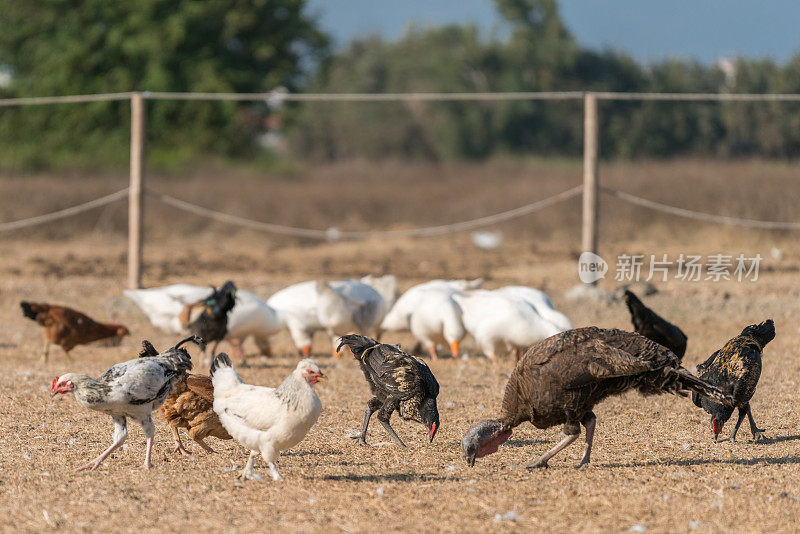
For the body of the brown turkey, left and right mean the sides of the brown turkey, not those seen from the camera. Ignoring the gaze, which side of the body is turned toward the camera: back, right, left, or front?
left

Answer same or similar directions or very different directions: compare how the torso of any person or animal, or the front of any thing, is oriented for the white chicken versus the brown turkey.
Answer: very different directions

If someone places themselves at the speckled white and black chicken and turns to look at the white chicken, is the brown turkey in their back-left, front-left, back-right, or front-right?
front-left

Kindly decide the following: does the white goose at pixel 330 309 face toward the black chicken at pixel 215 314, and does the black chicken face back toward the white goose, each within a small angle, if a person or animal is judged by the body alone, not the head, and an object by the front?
no

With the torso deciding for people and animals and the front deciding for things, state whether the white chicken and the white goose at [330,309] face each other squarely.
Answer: no

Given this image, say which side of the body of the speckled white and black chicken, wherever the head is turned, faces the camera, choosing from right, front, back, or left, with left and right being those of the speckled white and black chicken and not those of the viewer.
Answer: left

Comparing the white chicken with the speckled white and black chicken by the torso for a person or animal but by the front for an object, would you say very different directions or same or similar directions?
very different directions

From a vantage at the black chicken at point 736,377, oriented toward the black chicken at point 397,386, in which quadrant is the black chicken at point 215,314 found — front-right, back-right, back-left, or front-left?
front-right

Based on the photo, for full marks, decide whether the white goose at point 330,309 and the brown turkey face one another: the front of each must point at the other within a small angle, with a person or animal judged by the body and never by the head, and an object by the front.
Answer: no
